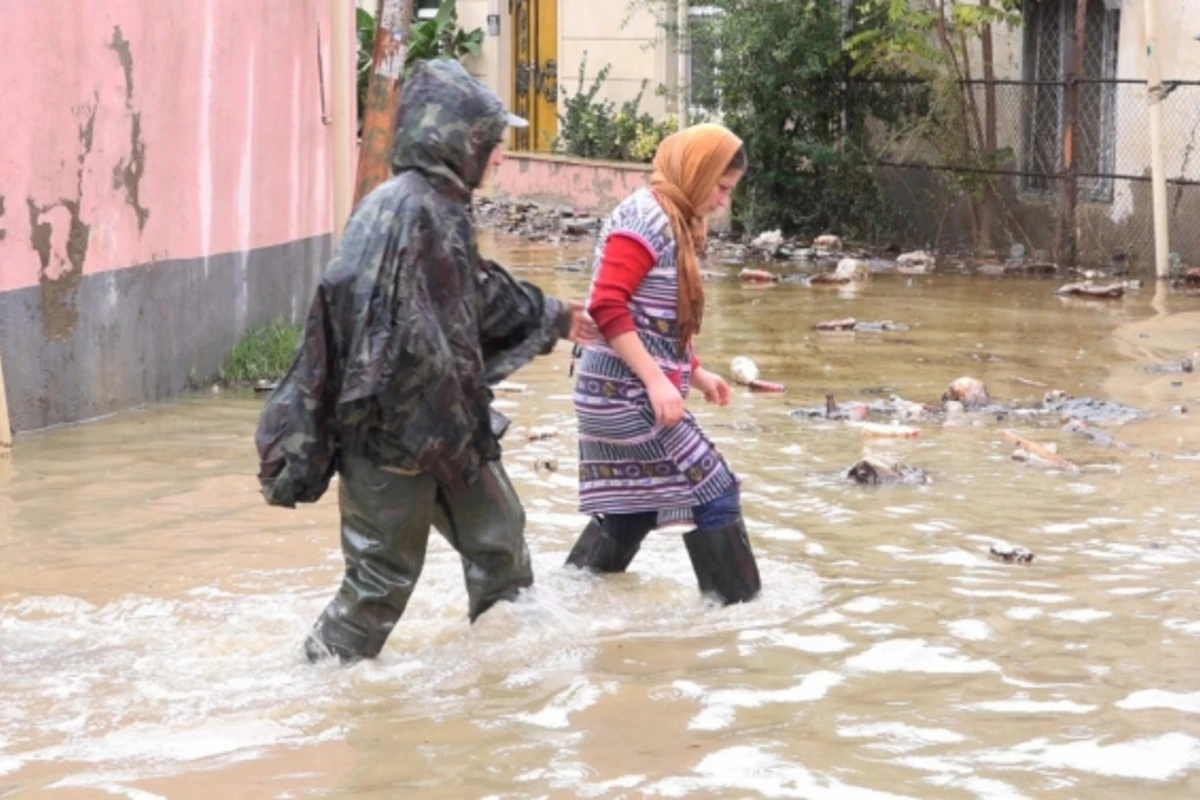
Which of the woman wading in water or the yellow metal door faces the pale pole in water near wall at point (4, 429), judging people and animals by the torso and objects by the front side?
the yellow metal door

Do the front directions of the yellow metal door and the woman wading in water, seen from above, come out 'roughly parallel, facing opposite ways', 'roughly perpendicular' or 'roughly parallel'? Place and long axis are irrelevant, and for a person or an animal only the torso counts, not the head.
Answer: roughly perpendicular

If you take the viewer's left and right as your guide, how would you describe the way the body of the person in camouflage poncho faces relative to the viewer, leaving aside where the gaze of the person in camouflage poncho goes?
facing away from the viewer and to the right of the viewer

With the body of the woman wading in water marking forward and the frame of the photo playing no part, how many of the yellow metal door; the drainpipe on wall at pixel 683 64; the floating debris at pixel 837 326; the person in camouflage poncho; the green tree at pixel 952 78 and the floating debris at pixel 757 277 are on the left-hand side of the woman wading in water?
5

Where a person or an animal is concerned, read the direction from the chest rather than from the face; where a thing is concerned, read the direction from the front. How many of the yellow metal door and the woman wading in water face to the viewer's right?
1

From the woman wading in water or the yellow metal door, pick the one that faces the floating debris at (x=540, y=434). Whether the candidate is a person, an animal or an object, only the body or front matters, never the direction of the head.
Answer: the yellow metal door

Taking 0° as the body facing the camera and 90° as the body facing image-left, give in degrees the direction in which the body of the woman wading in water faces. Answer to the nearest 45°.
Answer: approximately 270°

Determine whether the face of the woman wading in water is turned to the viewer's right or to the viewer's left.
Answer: to the viewer's right

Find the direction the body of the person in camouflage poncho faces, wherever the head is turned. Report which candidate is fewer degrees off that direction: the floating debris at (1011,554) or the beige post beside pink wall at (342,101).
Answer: the floating debris
